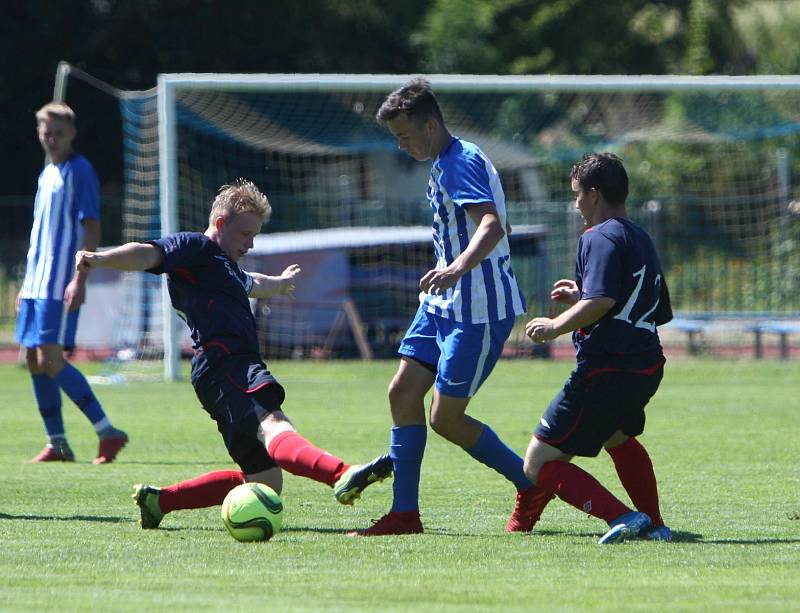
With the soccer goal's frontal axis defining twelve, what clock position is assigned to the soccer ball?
The soccer ball is roughly at 12 o'clock from the soccer goal.

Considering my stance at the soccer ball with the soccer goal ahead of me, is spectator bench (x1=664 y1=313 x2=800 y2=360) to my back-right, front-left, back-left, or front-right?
front-right

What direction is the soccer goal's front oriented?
toward the camera
